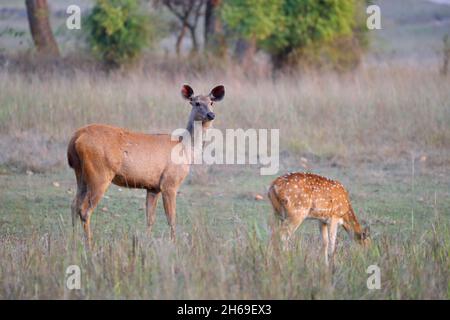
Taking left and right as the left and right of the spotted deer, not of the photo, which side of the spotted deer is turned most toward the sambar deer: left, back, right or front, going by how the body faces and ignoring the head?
back

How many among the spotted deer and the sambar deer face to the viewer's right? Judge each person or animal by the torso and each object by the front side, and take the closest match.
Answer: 2

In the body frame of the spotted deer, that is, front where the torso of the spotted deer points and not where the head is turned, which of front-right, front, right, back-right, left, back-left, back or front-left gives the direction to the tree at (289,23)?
left

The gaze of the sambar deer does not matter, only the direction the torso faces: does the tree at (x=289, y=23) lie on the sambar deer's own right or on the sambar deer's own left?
on the sambar deer's own left

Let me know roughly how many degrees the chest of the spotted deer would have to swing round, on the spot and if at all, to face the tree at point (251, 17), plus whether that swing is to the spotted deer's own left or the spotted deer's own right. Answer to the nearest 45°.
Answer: approximately 90° to the spotted deer's own left

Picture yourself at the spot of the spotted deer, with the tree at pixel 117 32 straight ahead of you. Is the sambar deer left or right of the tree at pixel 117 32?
left

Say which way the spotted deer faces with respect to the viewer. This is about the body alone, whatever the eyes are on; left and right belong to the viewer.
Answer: facing to the right of the viewer

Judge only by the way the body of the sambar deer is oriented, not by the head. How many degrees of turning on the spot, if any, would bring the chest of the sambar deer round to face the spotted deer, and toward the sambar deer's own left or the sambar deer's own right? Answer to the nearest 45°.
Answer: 0° — it already faces it

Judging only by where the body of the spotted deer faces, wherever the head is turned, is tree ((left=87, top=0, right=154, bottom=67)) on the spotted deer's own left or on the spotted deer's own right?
on the spotted deer's own left

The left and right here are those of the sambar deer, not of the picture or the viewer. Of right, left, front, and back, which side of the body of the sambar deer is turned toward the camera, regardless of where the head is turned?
right
